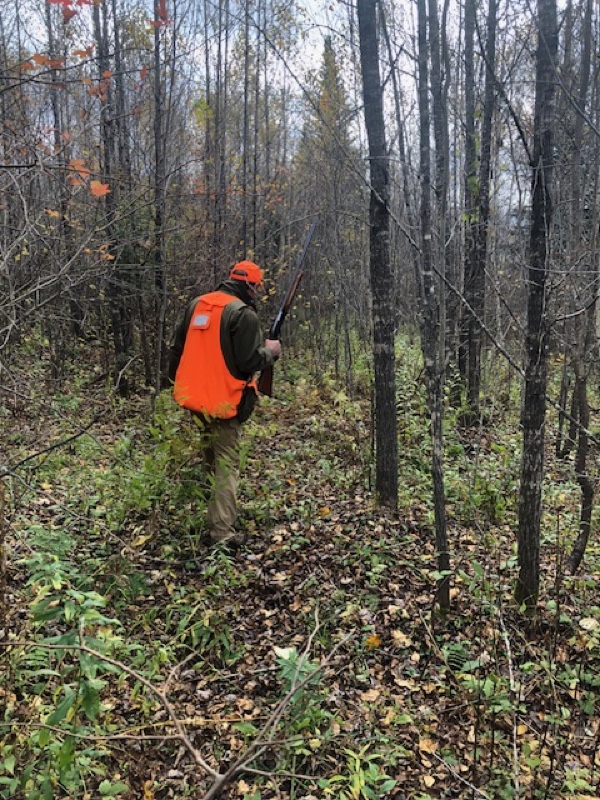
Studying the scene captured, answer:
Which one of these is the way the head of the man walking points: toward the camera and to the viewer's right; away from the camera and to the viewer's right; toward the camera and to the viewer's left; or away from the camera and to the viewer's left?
away from the camera and to the viewer's right

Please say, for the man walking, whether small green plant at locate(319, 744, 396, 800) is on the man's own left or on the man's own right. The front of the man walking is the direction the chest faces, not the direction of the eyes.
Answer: on the man's own right

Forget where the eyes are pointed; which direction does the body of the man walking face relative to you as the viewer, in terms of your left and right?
facing away from the viewer and to the right of the viewer

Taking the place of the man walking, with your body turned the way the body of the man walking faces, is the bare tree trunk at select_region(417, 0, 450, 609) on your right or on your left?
on your right

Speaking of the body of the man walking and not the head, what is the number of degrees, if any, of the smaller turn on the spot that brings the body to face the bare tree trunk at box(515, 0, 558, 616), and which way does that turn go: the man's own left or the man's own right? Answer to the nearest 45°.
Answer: approximately 90° to the man's own right
